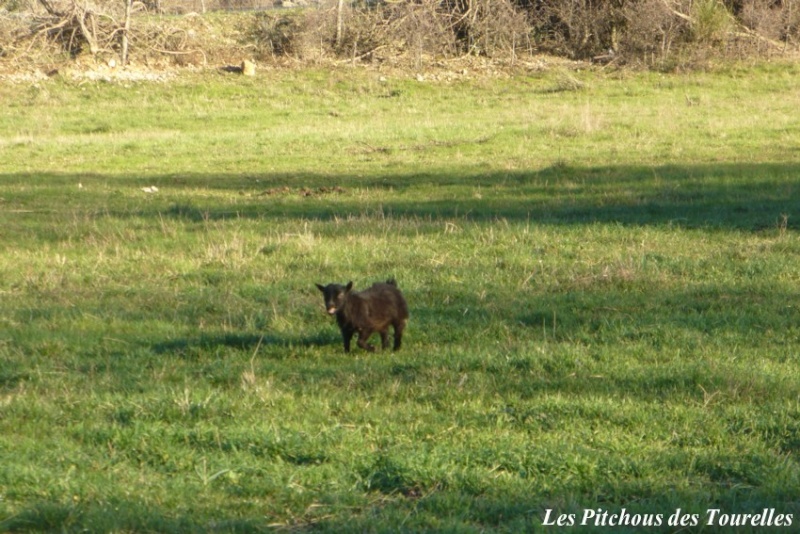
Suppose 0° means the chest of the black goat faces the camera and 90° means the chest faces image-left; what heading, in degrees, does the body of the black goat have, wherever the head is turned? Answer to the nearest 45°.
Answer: approximately 45°

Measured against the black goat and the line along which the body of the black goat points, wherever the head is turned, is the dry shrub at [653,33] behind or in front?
behind

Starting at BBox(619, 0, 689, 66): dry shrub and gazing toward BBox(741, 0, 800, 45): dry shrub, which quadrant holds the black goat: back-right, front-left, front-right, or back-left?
back-right

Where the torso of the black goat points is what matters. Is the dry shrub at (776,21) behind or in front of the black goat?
behind

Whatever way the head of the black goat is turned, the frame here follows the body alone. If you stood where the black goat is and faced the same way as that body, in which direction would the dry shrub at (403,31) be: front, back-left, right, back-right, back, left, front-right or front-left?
back-right
